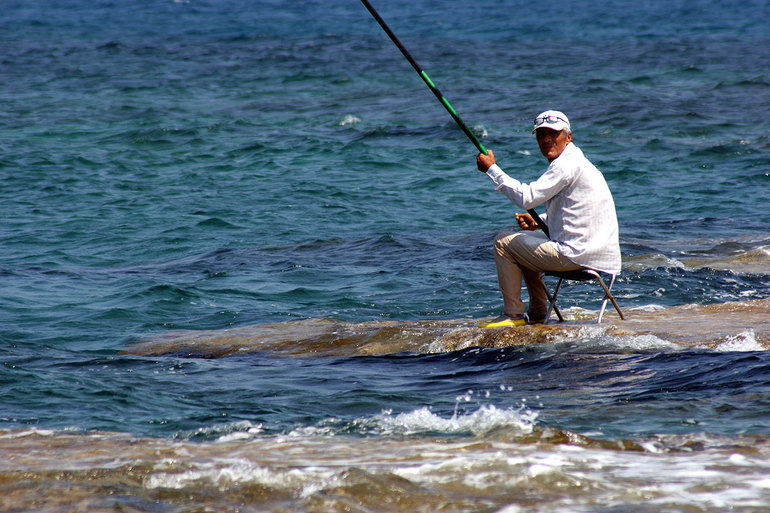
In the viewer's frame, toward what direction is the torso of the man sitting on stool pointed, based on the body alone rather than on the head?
to the viewer's left
